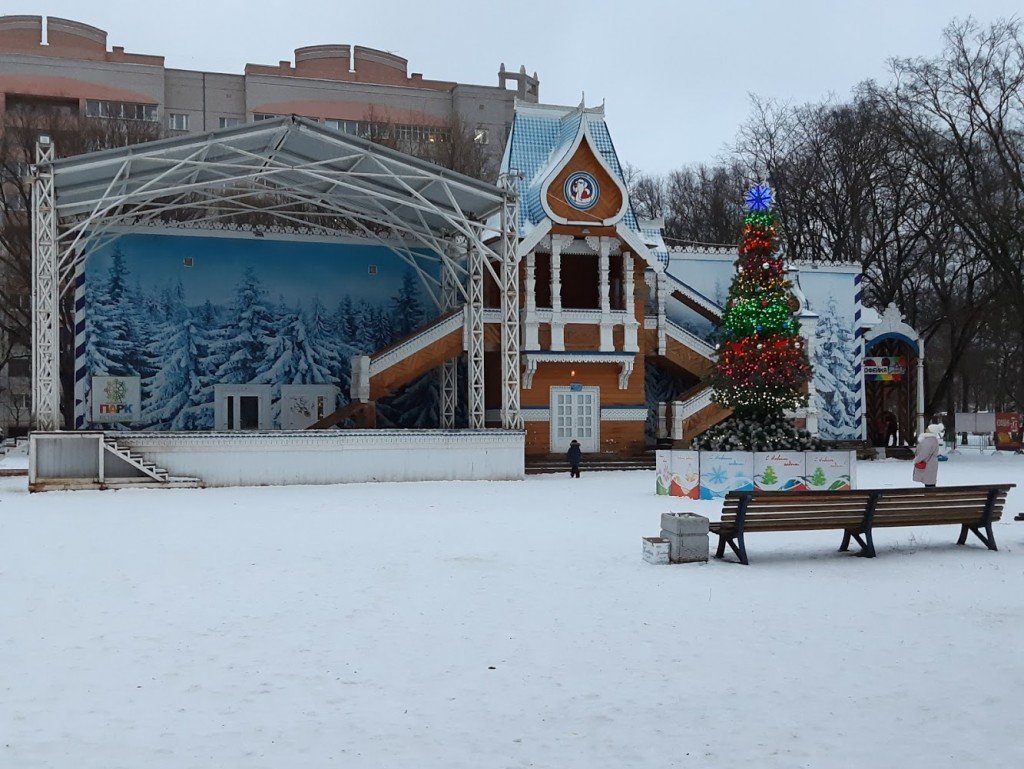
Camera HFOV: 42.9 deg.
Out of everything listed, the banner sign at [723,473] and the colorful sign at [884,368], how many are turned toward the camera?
2

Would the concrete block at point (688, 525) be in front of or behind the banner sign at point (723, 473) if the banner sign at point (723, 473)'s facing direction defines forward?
in front

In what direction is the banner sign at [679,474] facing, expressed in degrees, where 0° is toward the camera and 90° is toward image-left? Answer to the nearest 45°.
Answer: approximately 0°

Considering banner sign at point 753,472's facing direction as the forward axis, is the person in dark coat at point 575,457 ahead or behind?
behind

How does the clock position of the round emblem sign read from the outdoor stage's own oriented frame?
The round emblem sign is roughly at 8 o'clock from the outdoor stage.

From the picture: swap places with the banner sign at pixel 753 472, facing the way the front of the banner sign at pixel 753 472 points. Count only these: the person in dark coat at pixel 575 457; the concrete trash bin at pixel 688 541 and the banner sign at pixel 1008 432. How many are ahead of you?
1

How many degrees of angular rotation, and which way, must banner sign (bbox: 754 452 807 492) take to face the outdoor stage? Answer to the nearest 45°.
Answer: approximately 90° to its right

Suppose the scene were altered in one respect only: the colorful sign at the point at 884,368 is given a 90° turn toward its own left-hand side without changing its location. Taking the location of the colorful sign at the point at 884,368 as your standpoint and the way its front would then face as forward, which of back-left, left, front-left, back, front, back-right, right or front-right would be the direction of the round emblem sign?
back-right
